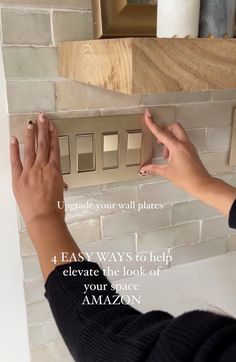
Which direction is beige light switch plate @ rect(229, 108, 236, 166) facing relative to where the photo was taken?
toward the camera

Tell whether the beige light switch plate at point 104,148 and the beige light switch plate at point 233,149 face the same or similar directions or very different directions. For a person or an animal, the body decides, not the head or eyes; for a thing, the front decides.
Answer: same or similar directions

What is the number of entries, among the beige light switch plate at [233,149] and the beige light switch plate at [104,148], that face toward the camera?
2

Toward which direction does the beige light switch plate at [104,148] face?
toward the camera
